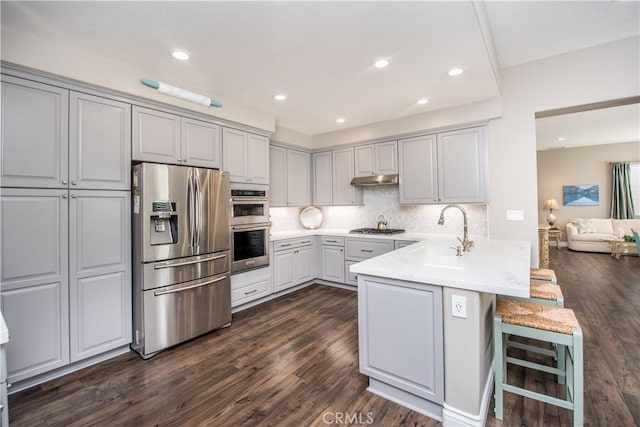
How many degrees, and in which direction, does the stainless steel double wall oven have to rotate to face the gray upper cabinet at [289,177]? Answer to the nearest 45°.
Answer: approximately 90° to its left

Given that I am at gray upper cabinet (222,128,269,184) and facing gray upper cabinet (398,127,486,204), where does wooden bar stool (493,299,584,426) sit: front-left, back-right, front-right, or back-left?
front-right

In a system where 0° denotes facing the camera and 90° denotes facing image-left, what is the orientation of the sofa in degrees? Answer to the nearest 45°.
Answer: approximately 0°

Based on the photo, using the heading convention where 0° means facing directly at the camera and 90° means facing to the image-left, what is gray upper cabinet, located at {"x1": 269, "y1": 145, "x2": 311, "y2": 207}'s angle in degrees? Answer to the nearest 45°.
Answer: approximately 315°

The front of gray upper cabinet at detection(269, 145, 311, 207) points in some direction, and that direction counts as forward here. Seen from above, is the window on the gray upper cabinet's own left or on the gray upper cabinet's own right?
on the gray upper cabinet's own left

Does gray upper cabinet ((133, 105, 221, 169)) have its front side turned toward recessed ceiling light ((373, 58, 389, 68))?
yes

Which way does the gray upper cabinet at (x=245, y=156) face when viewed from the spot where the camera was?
facing the viewer and to the right of the viewer

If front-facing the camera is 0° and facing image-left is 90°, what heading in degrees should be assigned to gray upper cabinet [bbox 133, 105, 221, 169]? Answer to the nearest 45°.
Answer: approximately 315°

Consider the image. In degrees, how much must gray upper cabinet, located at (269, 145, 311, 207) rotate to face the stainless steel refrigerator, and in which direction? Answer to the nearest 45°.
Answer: approximately 90° to its right

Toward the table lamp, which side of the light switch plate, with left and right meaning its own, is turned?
back

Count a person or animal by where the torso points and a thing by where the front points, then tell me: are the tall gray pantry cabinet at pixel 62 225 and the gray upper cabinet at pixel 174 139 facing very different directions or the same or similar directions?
same or similar directions

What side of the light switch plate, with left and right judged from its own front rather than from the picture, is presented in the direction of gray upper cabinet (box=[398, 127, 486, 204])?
right

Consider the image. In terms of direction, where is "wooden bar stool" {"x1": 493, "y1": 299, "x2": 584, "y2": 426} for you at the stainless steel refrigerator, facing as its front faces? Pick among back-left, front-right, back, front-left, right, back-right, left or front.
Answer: front

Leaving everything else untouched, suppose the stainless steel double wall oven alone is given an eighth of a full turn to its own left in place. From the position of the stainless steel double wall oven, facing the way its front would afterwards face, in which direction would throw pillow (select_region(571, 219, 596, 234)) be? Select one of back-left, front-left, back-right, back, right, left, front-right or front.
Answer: front

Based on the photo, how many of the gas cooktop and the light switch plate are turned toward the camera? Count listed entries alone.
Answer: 2

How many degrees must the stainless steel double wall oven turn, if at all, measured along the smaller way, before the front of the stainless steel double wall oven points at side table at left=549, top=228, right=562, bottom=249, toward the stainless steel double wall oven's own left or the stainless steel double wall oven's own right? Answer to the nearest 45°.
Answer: approximately 45° to the stainless steel double wall oven's own left

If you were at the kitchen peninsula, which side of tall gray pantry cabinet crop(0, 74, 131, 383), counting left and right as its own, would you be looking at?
front

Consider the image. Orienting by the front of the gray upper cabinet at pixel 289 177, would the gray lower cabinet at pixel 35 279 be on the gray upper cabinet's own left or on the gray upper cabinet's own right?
on the gray upper cabinet's own right
